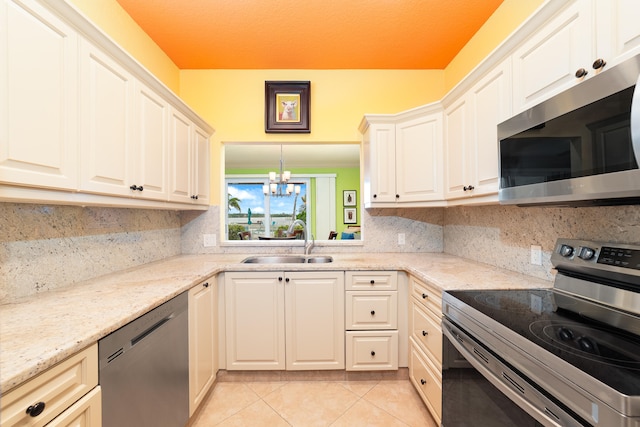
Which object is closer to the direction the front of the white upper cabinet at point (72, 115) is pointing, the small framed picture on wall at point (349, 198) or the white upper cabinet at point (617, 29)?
the white upper cabinet

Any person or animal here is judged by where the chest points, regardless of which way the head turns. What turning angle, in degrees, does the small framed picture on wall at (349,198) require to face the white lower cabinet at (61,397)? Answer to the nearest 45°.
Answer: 0° — it already faces it

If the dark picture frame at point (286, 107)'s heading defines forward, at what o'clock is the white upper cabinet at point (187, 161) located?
The white upper cabinet is roughly at 2 o'clock from the dark picture frame.

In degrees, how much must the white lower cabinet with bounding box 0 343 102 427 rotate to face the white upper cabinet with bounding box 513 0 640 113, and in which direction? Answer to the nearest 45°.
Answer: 0° — it already faces it

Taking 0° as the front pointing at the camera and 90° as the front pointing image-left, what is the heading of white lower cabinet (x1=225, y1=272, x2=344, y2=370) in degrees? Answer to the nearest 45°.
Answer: approximately 0°

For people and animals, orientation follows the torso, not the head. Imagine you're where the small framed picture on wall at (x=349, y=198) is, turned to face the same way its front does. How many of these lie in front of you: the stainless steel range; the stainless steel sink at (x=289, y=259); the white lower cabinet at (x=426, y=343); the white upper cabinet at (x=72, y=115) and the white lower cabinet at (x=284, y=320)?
5

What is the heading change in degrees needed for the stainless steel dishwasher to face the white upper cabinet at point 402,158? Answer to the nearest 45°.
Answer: approximately 45° to its left

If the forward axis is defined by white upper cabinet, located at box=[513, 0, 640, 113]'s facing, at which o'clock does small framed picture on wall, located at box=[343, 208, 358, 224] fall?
The small framed picture on wall is roughly at 3 o'clock from the white upper cabinet.

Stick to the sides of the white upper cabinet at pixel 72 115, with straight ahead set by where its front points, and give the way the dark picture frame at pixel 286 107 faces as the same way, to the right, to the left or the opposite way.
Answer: to the right

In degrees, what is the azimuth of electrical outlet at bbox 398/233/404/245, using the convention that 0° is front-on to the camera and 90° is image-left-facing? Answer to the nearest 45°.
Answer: approximately 0°

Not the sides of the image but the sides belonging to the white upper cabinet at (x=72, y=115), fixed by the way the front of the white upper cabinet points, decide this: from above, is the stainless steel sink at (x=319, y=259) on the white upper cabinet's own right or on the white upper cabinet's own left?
on the white upper cabinet's own left
